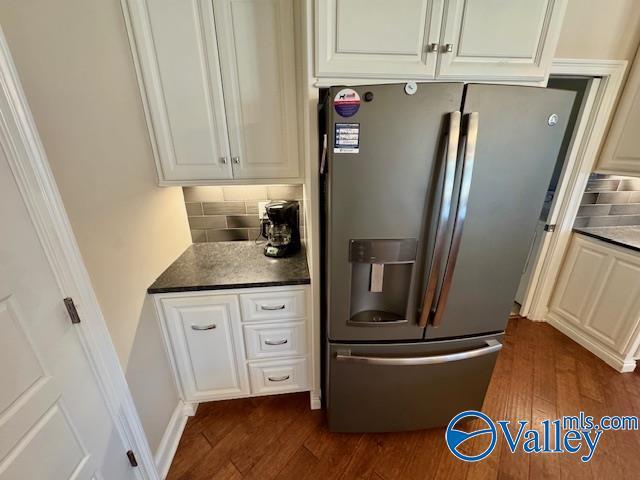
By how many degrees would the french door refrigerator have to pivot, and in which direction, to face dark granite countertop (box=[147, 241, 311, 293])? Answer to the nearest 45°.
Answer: approximately 90° to its right

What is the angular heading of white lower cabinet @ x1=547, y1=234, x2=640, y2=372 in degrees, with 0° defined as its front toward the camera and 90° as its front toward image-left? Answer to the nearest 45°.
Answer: approximately 45°

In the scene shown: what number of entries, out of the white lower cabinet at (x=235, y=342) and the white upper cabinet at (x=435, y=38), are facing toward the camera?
2

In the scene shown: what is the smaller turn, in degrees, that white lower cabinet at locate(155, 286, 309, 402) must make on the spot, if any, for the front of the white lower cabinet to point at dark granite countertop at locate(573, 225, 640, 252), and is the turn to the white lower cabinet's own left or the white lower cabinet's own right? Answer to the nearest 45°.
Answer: approximately 90° to the white lower cabinet's own left

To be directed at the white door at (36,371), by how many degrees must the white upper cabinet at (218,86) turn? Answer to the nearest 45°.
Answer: approximately 45° to its right

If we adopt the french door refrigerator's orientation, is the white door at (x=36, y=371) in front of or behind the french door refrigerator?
in front

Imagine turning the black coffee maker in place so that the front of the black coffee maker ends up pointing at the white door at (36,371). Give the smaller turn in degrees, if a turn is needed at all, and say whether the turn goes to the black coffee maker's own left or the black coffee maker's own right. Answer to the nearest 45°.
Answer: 0° — it already faces it

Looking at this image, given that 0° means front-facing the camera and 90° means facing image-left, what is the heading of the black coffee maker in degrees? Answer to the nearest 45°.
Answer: approximately 45°

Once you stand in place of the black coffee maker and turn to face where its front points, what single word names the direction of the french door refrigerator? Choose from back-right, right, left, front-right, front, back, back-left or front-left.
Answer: left

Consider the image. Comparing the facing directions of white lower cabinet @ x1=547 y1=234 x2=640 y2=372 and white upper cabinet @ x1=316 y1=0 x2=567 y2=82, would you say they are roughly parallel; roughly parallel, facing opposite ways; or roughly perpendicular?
roughly perpendicular

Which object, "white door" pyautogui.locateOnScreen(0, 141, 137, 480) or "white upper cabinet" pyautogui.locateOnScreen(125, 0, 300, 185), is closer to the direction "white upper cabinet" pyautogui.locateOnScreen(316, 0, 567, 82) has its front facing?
the white door

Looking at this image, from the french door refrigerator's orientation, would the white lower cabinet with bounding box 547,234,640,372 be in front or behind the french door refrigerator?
behind
